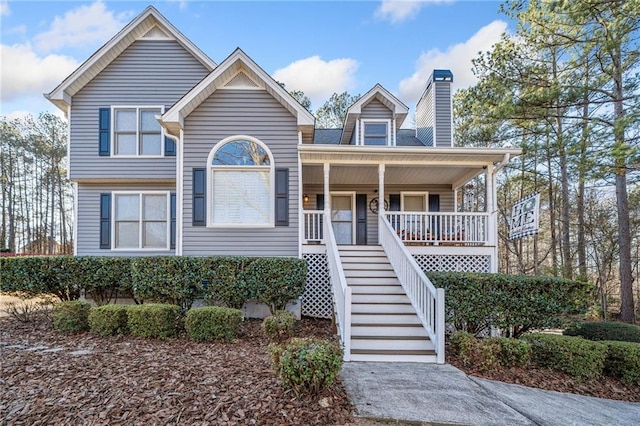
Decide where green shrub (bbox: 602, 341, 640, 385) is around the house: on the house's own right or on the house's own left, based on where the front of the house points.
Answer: on the house's own left

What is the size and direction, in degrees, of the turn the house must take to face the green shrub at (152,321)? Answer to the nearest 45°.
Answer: approximately 45° to its right

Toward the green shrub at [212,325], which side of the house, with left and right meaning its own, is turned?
front

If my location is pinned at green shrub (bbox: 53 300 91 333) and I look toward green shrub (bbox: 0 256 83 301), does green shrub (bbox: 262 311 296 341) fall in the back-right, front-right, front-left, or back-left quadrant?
back-right

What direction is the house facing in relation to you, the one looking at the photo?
facing the viewer

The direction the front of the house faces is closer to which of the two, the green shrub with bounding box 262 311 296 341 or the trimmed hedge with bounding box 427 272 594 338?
the green shrub

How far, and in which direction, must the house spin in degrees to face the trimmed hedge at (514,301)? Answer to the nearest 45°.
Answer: approximately 45° to its left

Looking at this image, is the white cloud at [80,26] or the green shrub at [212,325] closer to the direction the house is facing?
the green shrub

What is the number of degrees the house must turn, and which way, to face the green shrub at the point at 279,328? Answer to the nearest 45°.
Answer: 0° — it already faces it

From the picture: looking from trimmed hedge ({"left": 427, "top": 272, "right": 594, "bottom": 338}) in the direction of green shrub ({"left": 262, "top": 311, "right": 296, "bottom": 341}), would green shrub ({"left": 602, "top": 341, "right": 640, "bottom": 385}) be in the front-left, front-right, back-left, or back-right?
back-left

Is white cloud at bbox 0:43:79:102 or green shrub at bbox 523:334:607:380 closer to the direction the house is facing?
the green shrub

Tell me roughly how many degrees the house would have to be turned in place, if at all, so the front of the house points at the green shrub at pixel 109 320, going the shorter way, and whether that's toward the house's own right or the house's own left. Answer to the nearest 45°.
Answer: approximately 45° to the house's own right

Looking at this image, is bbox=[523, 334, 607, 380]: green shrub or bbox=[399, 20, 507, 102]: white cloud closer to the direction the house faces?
the green shrub

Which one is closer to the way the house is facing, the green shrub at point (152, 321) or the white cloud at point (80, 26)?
the green shrub
